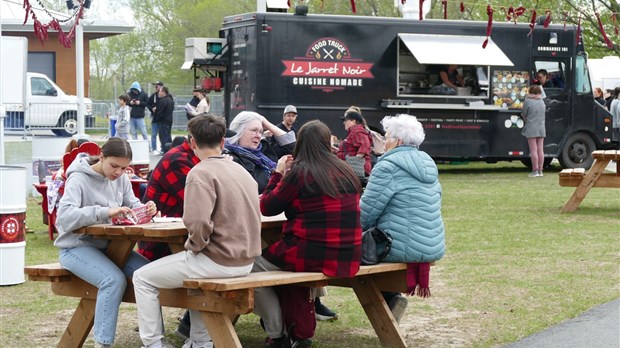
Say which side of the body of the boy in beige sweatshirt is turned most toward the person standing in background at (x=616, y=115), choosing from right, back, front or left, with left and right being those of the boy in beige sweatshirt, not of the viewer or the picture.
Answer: right

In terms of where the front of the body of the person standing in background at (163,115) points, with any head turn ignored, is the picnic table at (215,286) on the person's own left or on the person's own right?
on the person's own left

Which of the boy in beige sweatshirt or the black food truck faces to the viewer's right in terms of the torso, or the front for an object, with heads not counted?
the black food truck

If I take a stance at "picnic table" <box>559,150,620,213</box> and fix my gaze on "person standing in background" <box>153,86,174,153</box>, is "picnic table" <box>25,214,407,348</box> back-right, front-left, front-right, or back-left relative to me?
back-left

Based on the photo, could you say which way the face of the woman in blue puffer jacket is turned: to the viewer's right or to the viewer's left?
to the viewer's left

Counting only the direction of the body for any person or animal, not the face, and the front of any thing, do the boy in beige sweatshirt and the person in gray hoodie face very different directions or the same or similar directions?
very different directions

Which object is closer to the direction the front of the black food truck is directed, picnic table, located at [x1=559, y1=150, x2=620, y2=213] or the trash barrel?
the picnic table

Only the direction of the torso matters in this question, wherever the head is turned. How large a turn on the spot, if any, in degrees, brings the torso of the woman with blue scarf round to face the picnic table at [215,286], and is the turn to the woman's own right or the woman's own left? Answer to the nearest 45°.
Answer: approximately 45° to the woman's own right

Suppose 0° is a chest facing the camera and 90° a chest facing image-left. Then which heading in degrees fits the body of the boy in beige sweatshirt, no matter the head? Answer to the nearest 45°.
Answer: approximately 135°

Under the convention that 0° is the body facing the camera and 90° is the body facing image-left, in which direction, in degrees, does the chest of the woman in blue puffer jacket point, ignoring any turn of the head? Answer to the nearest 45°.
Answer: approximately 135°
